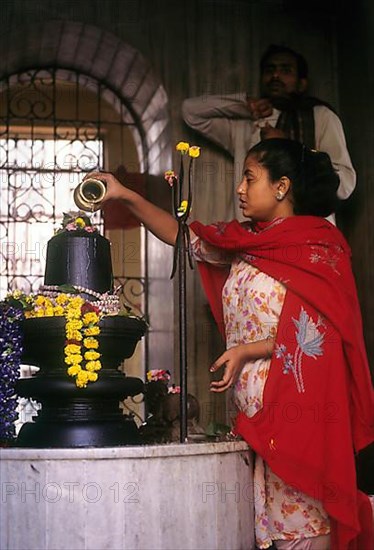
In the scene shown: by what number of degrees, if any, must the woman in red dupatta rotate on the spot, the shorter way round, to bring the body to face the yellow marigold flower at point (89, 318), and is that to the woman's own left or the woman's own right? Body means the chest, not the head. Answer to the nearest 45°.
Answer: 0° — they already face it

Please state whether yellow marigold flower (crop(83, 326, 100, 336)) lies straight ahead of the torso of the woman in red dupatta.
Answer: yes

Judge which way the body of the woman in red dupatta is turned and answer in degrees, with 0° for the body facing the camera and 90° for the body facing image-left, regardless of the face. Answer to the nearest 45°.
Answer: approximately 90°

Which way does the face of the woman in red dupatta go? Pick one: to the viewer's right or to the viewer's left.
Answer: to the viewer's left

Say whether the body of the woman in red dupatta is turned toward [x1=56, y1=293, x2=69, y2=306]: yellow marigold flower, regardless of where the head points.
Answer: yes

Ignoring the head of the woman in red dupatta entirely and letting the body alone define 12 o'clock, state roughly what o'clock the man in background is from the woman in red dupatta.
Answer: The man in background is roughly at 3 o'clock from the woman in red dupatta.

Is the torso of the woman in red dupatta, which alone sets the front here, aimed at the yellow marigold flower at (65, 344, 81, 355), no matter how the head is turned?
yes

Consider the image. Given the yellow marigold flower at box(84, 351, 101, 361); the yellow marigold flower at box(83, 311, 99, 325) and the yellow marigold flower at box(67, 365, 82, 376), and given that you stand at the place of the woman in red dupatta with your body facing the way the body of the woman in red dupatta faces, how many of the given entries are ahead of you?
3

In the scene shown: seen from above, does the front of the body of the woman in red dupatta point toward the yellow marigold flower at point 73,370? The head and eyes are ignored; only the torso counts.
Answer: yes
